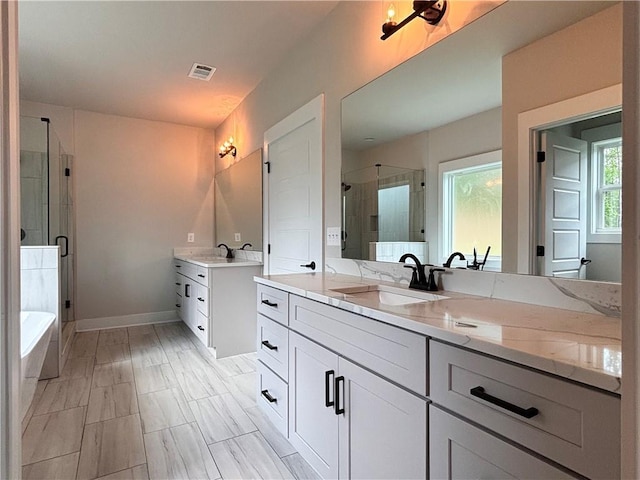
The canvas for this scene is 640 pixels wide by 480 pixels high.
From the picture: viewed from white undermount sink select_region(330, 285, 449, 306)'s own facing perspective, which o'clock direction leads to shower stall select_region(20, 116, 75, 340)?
The shower stall is roughly at 2 o'clock from the white undermount sink.

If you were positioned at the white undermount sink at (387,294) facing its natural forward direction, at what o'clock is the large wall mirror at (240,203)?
The large wall mirror is roughly at 3 o'clock from the white undermount sink.

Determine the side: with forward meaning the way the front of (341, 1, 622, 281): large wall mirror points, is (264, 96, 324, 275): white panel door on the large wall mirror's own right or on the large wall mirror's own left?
on the large wall mirror's own right

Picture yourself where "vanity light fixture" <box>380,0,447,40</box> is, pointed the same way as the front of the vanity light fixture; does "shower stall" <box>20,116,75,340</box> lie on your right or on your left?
on your right

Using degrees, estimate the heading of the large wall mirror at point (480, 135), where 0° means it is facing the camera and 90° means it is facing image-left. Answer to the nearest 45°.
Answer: approximately 45°

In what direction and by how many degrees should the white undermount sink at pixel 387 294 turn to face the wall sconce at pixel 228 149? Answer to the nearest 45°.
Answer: approximately 90° to its right

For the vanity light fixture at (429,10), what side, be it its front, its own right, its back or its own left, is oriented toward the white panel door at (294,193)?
right

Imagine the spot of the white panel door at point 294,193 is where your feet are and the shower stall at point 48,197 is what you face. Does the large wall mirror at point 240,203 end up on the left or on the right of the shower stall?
right
